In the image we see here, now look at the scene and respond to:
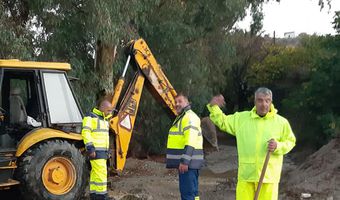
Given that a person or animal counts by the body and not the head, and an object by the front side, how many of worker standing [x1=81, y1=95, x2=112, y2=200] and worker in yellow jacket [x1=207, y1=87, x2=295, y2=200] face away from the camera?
0

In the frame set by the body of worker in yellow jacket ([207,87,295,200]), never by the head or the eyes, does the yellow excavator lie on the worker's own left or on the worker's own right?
on the worker's own right

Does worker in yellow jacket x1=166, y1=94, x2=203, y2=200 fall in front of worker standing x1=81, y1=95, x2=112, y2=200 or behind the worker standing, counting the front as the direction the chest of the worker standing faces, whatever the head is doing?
in front

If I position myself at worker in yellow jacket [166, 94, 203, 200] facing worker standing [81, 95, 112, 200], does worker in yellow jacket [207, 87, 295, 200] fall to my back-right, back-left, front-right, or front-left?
back-left

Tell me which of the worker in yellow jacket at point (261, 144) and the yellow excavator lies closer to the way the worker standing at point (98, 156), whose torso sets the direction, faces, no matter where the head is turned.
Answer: the worker in yellow jacket

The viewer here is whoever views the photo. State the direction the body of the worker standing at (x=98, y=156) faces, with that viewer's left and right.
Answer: facing the viewer and to the right of the viewer
